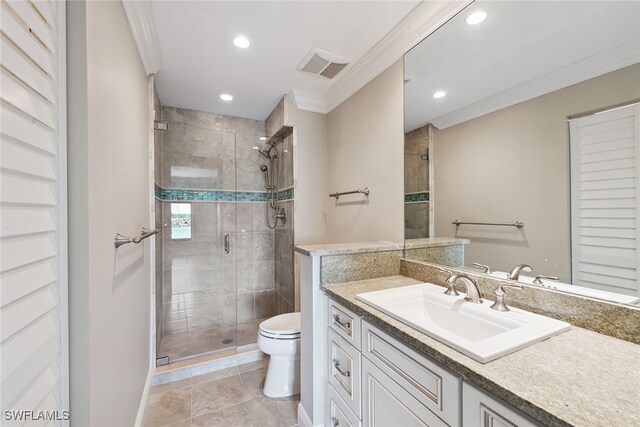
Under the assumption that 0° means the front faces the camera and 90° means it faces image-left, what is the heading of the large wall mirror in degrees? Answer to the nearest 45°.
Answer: approximately 45°

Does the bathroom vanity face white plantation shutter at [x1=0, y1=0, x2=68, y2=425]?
yes

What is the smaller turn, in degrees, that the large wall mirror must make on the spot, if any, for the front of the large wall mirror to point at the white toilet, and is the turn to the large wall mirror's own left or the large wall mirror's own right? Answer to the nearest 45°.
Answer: approximately 45° to the large wall mirror's own right

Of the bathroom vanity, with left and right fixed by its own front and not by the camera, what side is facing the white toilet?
right

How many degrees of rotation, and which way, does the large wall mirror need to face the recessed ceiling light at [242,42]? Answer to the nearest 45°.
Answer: approximately 45° to its right

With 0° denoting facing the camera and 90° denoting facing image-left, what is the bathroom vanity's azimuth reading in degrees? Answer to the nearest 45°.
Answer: approximately 45°
